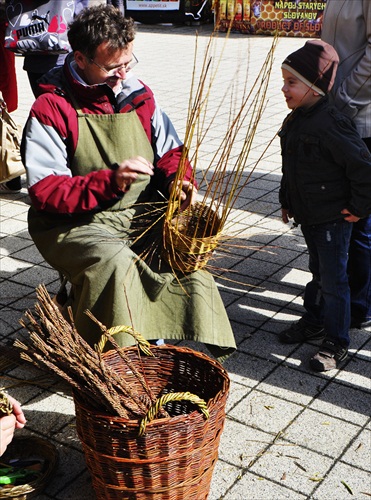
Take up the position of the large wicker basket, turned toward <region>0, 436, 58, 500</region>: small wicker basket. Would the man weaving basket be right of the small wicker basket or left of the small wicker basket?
right

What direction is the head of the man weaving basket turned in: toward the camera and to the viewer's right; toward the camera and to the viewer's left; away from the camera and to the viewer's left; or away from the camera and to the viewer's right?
toward the camera and to the viewer's right

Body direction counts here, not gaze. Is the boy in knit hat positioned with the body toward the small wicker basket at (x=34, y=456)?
yes

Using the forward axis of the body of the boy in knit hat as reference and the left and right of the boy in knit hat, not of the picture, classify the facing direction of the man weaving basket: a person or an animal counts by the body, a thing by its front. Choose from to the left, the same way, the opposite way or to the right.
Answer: to the left

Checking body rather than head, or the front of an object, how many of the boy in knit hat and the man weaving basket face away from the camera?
0

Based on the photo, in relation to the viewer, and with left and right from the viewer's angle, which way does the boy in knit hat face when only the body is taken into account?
facing the viewer and to the left of the viewer

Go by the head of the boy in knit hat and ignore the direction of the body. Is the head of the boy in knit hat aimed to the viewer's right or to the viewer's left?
to the viewer's left

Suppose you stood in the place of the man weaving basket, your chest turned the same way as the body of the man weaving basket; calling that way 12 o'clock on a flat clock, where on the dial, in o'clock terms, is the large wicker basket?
The large wicker basket is roughly at 1 o'clock from the man weaving basket.

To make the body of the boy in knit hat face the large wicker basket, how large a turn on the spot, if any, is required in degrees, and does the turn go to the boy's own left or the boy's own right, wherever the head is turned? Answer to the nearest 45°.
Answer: approximately 45° to the boy's own left

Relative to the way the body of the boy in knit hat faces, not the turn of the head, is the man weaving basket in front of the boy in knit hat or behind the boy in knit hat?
in front

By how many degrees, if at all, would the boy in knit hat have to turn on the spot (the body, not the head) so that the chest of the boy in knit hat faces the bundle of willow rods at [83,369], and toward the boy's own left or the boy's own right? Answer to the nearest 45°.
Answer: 0° — they already face it
